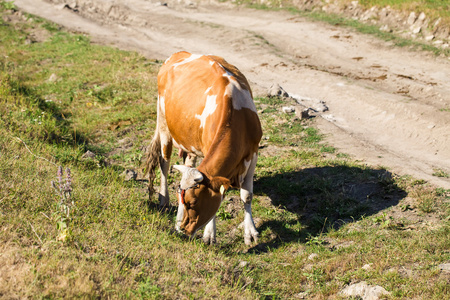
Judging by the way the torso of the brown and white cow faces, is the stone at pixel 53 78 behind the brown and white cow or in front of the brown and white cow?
behind

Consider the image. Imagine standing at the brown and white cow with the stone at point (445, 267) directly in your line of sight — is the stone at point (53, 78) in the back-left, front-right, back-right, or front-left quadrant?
back-left

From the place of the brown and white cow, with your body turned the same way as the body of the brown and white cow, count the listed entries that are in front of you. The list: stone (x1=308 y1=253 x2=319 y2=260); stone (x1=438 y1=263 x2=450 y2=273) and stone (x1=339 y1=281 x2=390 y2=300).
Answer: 3

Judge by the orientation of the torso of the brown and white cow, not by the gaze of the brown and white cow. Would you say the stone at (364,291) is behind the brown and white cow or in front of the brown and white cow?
in front

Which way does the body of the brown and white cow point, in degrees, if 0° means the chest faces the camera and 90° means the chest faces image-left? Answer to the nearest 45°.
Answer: approximately 315°

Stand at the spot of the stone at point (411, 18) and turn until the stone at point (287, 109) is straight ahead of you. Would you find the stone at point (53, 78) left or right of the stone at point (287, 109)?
right

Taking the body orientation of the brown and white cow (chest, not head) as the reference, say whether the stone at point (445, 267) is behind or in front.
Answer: in front

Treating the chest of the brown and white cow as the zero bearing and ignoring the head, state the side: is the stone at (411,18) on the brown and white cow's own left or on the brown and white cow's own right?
on the brown and white cow's own left
